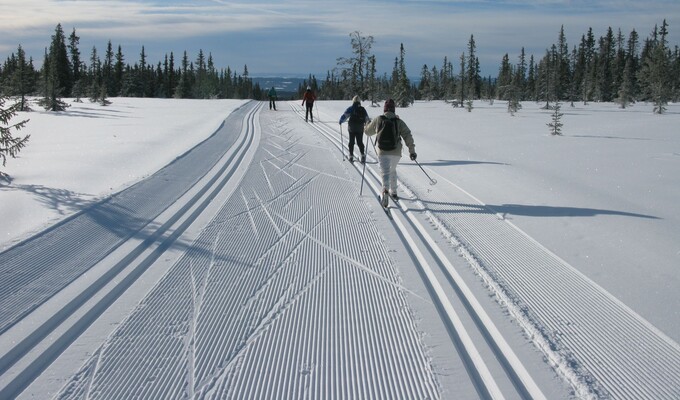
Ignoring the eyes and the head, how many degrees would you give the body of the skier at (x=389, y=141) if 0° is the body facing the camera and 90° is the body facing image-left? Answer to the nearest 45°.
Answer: approximately 180°
